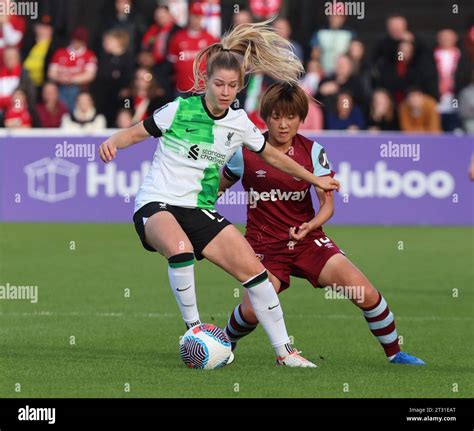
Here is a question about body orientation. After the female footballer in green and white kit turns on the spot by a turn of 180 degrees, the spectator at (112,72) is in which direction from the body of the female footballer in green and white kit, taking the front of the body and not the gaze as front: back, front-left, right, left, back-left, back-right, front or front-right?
front

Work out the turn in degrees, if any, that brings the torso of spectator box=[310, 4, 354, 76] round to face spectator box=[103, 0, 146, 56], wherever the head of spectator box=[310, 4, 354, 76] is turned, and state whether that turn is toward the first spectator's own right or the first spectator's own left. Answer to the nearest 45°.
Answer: approximately 90° to the first spectator's own right

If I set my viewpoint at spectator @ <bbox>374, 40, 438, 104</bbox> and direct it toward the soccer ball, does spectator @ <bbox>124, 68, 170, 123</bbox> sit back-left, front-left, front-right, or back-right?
front-right

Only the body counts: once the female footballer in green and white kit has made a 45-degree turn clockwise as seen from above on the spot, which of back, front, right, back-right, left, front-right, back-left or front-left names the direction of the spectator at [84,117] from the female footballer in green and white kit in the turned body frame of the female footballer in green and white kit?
back-right

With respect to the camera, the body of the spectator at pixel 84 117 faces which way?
toward the camera

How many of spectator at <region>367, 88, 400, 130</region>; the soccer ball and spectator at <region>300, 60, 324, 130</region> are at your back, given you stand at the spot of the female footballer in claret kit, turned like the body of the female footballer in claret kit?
2

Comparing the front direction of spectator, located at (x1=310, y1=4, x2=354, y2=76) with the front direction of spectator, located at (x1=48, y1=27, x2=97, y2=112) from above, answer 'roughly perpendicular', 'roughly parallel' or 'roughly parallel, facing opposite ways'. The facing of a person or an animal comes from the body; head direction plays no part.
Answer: roughly parallel

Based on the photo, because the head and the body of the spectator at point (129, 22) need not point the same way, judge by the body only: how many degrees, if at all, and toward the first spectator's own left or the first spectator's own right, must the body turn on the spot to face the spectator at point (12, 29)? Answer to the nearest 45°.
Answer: approximately 90° to the first spectator's own right

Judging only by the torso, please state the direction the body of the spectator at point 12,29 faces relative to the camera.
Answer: toward the camera

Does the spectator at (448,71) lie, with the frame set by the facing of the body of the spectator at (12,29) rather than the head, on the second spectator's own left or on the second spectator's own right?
on the second spectator's own left

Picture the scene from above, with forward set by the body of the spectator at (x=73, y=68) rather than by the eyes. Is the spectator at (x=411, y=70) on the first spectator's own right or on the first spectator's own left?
on the first spectator's own left

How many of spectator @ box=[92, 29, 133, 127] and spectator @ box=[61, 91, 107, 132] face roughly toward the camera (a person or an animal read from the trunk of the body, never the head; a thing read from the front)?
2

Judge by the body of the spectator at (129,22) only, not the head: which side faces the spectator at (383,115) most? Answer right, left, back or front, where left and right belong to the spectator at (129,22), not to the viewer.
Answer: left

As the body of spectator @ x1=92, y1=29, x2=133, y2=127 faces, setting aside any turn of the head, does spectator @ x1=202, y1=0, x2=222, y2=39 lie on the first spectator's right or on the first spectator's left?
on the first spectator's left

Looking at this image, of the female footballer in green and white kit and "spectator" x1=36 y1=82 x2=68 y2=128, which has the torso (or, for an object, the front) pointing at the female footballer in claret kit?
the spectator

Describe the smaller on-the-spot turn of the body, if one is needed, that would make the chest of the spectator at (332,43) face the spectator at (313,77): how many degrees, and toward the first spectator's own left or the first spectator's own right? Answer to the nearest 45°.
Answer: approximately 45° to the first spectator's own right

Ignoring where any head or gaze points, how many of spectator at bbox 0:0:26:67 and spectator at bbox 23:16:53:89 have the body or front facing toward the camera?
2

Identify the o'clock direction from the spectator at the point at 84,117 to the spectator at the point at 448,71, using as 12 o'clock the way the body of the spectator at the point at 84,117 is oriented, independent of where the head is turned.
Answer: the spectator at the point at 448,71 is roughly at 9 o'clock from the spectator at the point at 84,117.
